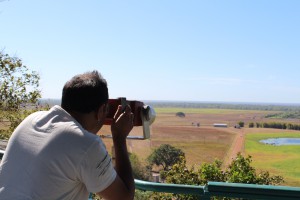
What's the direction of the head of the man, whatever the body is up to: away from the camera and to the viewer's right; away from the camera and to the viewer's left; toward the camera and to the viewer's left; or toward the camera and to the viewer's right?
away from the camera and to the viewer's right

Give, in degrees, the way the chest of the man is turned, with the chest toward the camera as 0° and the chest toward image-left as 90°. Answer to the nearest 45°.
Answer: approximately 225°
